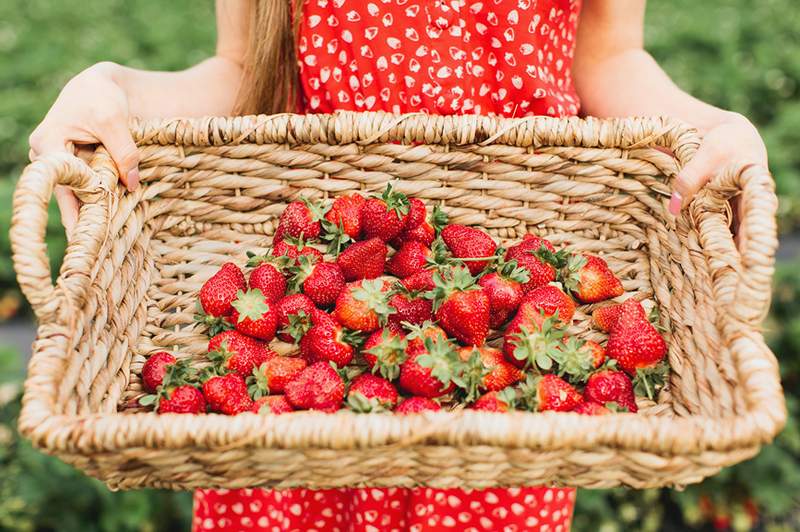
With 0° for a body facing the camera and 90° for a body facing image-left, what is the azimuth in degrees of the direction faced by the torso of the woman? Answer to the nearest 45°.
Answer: approximately 0°
